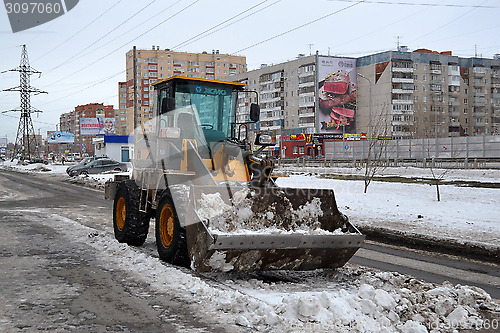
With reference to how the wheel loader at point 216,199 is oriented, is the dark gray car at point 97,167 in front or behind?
behind

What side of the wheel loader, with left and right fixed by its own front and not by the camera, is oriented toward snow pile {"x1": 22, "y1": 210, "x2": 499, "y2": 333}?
front

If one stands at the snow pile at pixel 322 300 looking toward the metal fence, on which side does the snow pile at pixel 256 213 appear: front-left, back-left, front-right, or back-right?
front-left

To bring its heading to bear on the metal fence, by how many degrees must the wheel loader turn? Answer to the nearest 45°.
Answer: approximately 90° to its left

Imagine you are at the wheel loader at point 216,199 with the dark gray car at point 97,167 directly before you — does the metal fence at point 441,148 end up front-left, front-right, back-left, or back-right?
front-right

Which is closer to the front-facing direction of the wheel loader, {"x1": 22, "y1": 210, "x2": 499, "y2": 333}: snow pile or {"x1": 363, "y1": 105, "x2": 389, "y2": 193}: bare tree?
the snow pile

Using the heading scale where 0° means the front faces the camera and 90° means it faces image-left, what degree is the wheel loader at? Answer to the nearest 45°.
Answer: approximately 315°

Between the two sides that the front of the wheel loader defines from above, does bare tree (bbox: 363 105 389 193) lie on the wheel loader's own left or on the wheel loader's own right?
on the wheel loader's own left
